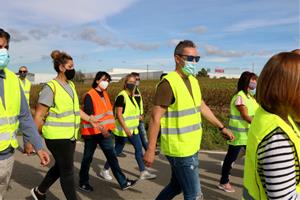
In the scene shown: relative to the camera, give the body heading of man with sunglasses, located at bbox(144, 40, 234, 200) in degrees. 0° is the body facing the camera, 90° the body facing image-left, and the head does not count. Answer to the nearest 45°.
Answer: approximately 315°
